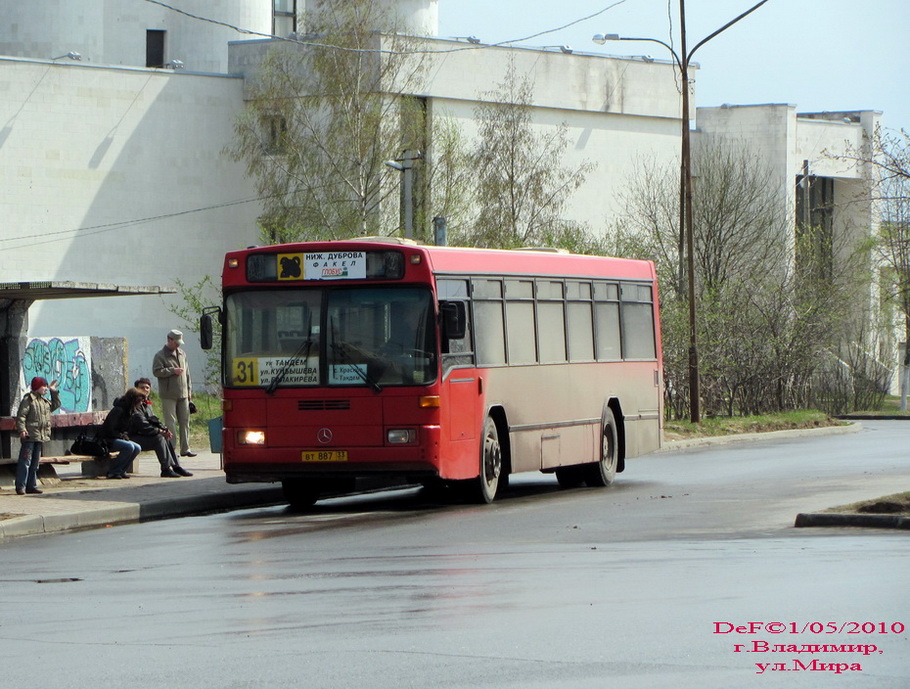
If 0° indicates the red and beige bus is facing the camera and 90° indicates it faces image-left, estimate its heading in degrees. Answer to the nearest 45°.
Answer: approximately 45°

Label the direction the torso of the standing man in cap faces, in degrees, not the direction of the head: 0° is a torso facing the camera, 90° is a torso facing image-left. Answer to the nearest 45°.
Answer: approximately 315°

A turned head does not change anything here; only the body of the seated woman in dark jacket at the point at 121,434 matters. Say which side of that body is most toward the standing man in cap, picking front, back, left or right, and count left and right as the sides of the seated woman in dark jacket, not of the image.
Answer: left

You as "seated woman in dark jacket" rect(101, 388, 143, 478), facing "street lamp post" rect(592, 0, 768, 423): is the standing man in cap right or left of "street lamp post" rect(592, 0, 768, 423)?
left

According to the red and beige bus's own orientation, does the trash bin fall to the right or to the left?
on its right

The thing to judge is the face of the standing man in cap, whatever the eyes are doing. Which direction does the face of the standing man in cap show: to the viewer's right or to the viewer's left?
to the viewer's right

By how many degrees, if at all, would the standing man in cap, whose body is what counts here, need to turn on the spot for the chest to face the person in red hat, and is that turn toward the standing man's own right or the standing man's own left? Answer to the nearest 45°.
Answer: approximately 45° to the standing man's own right

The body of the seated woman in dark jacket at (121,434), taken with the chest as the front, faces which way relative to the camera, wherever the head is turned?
to the viewer's right

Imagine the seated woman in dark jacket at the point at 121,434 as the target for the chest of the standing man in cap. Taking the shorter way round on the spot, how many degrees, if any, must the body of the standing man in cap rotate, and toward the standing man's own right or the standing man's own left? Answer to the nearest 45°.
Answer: approximately 45° to the standing man's own right

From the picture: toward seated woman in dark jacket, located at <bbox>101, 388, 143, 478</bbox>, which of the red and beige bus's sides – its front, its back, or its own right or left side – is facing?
right

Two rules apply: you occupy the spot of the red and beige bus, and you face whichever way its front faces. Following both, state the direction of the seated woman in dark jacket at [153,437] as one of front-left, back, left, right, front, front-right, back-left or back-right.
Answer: right

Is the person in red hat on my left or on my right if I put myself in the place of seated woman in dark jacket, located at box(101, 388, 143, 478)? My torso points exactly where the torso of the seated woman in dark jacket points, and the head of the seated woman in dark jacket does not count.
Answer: on my right

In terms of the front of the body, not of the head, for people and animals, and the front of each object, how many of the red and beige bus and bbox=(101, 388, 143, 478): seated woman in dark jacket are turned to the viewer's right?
1
